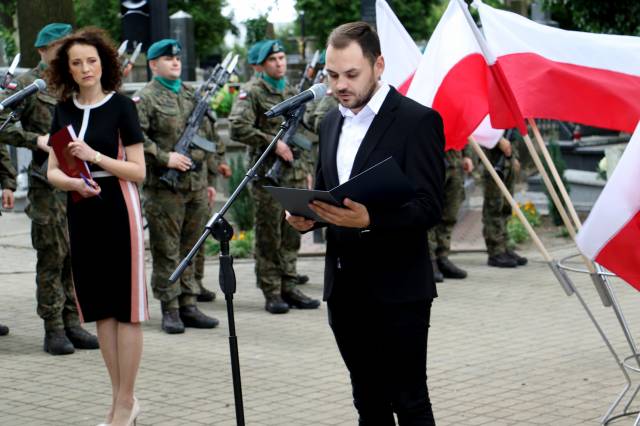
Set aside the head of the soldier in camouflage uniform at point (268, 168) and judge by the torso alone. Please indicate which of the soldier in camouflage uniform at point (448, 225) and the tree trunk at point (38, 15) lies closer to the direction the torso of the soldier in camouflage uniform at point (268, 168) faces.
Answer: the soldier in camouflage uniform

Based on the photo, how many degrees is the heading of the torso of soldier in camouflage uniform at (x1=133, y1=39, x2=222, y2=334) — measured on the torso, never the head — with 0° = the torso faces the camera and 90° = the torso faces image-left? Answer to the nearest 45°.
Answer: approximately 315°

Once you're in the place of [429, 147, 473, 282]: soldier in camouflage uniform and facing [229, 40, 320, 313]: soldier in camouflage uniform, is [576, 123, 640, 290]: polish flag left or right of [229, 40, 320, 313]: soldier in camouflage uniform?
left

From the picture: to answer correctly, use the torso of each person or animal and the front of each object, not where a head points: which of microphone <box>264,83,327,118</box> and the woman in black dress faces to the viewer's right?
the microphone

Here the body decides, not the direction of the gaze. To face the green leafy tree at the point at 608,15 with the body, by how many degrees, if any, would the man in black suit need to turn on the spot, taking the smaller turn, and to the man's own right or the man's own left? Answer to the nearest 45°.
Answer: approximately 135° to the man's own right

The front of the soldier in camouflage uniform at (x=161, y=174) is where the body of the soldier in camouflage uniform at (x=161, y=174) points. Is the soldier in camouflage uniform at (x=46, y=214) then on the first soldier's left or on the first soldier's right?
on the first soldier's right

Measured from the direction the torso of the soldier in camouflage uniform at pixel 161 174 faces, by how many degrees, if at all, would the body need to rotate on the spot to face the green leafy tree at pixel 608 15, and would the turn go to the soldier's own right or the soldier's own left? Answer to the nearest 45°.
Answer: approximately 90° to the soldier's own left

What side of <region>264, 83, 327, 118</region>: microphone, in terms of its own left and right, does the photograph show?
right

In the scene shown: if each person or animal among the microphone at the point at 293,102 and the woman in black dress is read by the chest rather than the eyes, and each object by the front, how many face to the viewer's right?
1

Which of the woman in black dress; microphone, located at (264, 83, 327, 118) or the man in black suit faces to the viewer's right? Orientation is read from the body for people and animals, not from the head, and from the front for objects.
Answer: the microphone
